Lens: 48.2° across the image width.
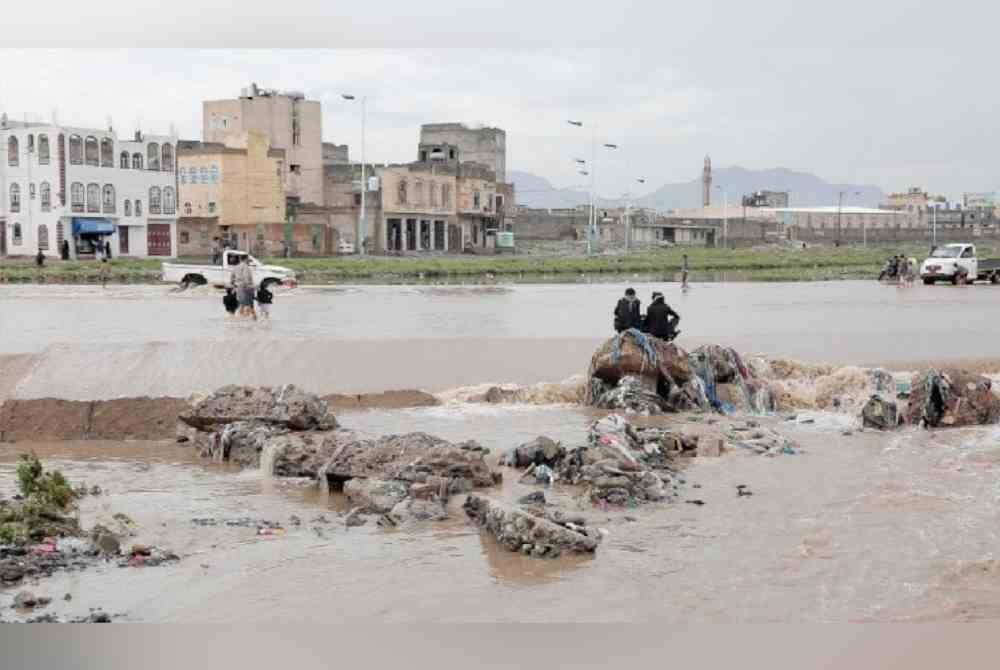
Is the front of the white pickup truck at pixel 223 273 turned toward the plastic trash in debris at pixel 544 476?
no

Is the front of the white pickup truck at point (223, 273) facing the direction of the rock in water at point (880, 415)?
no

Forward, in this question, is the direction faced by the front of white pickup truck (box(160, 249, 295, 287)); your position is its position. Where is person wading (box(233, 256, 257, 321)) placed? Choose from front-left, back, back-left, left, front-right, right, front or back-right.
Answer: right

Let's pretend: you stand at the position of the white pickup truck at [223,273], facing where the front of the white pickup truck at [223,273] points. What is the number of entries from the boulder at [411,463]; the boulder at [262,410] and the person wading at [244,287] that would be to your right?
3

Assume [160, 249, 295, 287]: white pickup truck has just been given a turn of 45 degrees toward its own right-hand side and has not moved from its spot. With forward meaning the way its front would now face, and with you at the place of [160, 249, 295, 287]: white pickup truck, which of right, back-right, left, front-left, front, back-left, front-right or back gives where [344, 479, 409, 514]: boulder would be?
front-right

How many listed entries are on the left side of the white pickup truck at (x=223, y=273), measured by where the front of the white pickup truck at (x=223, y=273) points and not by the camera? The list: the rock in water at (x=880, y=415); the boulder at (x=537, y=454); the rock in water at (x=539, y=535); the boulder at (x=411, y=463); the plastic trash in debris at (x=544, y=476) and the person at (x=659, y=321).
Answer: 0

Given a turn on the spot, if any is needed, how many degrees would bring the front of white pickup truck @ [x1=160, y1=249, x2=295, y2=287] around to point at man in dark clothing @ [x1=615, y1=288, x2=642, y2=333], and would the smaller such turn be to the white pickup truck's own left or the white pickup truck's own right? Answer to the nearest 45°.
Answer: approximately 90° to the white pickup truck's own right

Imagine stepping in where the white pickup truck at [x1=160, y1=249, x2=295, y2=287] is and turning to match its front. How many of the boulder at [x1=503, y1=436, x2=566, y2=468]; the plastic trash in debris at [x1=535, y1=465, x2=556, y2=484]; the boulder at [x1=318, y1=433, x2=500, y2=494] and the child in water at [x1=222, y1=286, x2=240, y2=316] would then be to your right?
4

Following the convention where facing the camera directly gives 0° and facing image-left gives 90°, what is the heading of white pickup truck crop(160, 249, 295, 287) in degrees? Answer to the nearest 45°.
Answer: approximately 270°

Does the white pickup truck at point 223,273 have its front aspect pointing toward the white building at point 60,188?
no

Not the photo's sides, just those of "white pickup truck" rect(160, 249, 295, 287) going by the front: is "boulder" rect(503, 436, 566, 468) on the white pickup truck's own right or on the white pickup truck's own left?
on the white pickup truck's own right

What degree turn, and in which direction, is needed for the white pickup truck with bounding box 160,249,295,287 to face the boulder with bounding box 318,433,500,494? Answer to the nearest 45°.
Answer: approximately 90° to its right

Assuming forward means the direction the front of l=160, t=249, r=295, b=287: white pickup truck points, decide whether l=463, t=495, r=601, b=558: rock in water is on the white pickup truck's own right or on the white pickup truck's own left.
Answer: on the white pickup truck's own right

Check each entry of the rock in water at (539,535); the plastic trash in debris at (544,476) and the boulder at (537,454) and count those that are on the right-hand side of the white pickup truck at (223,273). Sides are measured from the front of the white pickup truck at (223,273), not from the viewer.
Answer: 3

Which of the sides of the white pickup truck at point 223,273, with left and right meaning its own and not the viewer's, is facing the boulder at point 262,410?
right

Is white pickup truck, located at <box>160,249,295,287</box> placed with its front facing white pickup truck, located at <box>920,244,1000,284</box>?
yes
